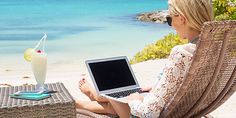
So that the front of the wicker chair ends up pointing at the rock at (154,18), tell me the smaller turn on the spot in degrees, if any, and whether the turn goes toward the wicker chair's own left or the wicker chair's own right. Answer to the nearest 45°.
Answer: approximately 45° to the wicker chair's own right

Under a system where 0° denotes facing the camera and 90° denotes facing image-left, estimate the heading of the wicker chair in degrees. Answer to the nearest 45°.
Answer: approximately 135°

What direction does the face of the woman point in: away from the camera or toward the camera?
away from the camera

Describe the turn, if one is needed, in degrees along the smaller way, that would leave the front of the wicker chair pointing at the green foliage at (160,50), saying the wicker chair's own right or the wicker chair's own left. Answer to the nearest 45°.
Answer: approximately 45° to the wicker chair's own right

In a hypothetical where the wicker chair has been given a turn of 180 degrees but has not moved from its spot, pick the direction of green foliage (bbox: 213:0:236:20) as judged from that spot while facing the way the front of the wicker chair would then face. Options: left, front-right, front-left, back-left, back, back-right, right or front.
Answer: back-left

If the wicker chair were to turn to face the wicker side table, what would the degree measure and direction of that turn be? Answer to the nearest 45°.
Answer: approximately 45° to its left
